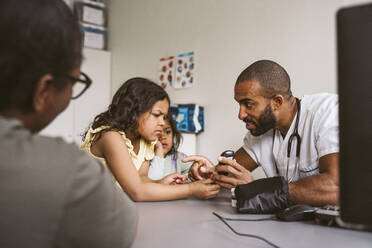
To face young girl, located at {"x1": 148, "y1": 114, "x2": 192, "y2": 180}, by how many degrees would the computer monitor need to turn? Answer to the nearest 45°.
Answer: approximately 90° to its left

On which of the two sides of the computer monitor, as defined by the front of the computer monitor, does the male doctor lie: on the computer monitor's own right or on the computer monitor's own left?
on the computer monitor's own left

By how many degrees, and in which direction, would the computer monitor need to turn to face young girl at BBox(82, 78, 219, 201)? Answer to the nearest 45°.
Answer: approximately 90° to its left

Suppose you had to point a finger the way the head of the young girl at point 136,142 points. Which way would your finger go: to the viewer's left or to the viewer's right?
to the viewer's right
